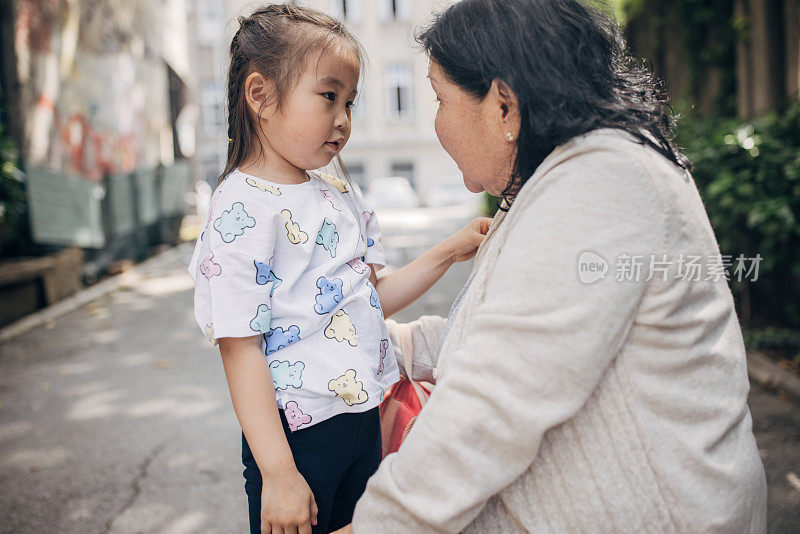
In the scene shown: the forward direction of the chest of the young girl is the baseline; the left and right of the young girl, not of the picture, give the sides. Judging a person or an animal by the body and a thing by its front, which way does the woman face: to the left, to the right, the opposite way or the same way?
the opposite way

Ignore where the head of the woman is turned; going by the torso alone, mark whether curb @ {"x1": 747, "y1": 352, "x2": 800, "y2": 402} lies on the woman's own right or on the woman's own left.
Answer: on the woman's own right

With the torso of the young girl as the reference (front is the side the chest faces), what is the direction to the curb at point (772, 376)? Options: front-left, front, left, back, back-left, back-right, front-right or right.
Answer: left

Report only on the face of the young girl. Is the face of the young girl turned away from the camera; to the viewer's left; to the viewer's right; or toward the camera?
to the viewer's right

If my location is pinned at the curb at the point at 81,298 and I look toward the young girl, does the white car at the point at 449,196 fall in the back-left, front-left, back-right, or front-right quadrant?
back-left

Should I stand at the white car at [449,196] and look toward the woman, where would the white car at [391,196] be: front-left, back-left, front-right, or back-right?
front-right

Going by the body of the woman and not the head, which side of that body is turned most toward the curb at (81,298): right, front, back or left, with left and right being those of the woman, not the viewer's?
front

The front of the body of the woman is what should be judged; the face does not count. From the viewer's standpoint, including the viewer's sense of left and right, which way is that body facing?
facing away from the viewer and to the left of the viewer

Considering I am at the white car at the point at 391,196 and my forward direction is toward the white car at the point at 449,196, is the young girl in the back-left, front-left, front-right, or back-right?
back-right

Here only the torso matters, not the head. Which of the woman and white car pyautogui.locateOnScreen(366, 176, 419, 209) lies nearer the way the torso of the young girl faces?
the woman

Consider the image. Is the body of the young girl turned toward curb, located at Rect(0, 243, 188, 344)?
no

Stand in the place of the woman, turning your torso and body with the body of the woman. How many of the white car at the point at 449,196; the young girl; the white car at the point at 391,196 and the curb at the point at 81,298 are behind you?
0

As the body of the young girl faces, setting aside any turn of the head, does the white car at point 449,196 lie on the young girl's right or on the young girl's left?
on the young girl's left

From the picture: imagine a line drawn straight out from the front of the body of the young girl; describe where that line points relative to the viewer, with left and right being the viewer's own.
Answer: facing the viewer and to the right of the viewer

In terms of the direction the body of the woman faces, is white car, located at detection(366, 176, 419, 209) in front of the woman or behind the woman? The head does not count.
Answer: in front
